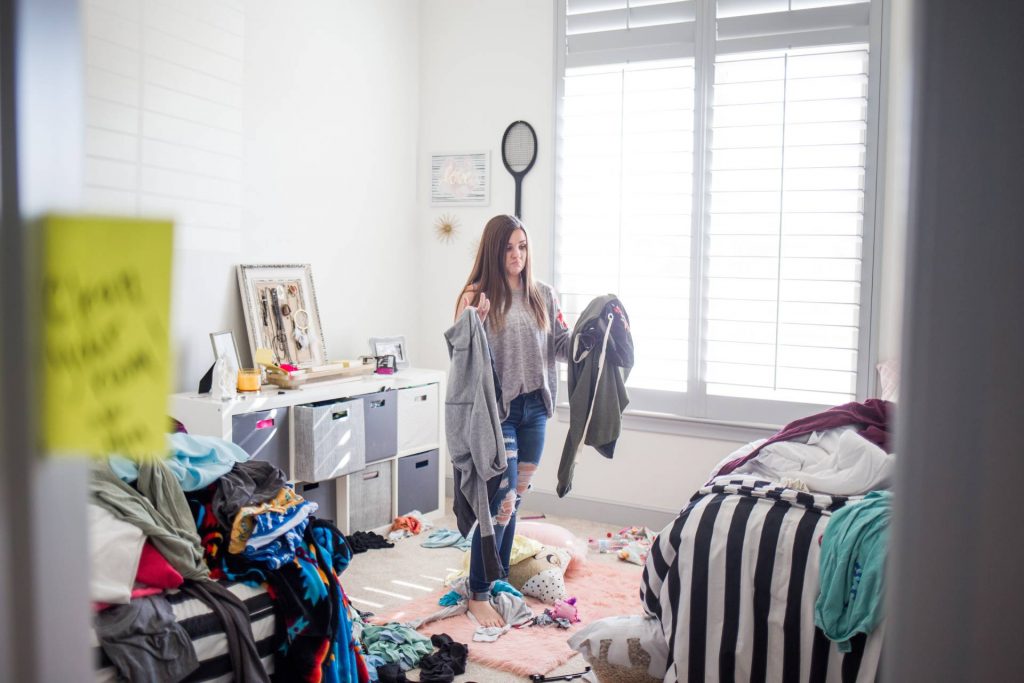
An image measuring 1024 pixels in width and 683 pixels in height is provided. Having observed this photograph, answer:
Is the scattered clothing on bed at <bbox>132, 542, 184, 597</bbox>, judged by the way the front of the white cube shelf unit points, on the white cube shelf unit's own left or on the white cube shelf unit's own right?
on the white cube shelf unit's own right

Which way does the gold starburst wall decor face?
toward the camera

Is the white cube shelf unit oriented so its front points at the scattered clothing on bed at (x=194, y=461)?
no

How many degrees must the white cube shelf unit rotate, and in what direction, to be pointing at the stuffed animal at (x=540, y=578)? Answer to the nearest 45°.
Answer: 0° — it already faces it

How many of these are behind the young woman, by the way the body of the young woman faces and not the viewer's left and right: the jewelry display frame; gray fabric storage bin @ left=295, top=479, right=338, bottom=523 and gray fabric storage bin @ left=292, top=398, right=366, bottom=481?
3

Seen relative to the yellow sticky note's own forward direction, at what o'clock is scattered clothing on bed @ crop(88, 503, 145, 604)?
The scattered clothing on bed is roughly at 6 o'clock from the yellow sticky note.

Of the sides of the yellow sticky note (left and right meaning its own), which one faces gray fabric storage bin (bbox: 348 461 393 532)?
back

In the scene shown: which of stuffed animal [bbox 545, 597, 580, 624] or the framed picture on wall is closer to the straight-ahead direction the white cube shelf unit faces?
the stuffed animal

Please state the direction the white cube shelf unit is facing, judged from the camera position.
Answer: facing the viewer and to the right of the viewer

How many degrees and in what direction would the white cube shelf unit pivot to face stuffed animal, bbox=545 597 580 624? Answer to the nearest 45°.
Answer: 0° — it already faces it

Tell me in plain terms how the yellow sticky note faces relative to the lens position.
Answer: facing the viewer

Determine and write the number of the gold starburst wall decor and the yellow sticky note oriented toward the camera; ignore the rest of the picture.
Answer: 2

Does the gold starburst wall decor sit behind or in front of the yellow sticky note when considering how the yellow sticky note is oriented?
behind

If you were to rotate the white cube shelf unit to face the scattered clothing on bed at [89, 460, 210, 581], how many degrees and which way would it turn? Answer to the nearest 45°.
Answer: approximately 45° to its right

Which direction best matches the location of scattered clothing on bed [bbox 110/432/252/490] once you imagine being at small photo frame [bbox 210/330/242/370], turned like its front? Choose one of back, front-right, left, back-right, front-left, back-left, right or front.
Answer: front-right
